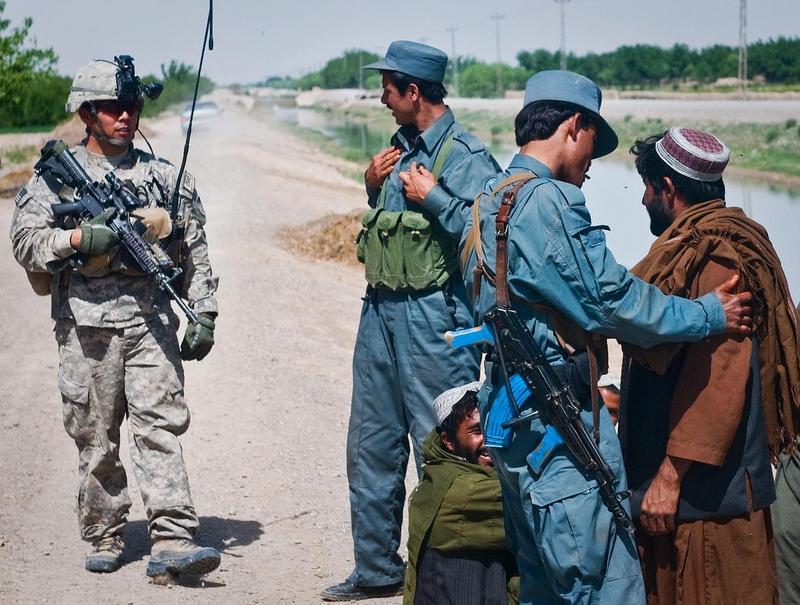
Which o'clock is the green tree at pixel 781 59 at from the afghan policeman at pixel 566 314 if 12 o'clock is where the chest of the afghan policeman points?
The green tree is roughly at 11 o'clock from the afghan policeman.

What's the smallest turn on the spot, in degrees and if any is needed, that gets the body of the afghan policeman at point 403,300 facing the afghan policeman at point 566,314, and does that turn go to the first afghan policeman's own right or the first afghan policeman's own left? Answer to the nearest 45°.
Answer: approximately 45° to the first afghan policeman's own left

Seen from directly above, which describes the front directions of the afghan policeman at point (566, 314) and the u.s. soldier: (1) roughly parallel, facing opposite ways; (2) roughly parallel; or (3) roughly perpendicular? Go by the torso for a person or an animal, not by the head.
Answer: roughly perpendicular

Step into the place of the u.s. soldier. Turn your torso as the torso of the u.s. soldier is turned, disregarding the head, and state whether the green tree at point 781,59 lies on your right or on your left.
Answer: on your left

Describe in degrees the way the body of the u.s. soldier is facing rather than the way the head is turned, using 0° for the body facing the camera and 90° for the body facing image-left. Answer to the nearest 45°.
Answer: approximately 315°

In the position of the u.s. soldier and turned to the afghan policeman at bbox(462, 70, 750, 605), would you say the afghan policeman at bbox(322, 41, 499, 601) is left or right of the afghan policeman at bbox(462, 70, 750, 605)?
left

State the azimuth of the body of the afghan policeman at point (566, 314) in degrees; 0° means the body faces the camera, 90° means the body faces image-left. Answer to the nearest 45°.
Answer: approximately 225°
